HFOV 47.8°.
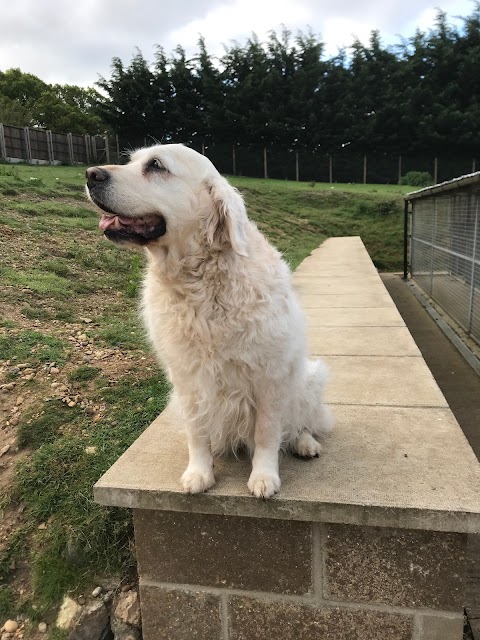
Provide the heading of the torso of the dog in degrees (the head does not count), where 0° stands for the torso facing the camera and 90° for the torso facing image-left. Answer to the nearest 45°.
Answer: approximately 45°

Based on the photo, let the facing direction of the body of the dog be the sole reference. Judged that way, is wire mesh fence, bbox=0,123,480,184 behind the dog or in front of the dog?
behind

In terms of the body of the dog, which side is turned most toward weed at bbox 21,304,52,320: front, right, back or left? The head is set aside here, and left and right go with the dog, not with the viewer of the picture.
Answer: right

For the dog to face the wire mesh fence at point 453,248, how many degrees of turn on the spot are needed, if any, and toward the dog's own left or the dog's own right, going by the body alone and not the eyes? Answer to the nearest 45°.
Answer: approximately 180°

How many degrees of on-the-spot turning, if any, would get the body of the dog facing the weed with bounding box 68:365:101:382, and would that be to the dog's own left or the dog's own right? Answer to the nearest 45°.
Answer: approximately 90° to the dog's own right

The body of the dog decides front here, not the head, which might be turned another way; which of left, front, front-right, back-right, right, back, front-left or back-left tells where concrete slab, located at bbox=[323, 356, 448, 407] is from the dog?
back

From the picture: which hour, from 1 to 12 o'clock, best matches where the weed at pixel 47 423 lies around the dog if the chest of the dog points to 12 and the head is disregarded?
The weed is roughly at 3 o'clock from the dog.
